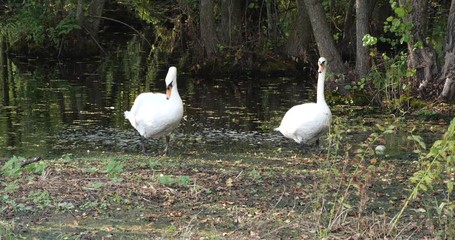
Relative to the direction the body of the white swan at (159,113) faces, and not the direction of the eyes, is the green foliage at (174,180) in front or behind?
in front

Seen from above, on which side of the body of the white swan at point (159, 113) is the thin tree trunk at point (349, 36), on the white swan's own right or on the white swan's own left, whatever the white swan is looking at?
on the white swan's own left

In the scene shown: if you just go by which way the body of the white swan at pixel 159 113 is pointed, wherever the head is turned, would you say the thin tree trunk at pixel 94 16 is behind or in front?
behind

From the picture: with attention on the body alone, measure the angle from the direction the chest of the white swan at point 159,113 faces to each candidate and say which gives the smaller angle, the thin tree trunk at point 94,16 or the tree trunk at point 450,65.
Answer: the tree trunk

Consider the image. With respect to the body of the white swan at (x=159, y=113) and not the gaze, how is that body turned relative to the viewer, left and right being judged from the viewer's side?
facing the viewer and to the right of the viewer

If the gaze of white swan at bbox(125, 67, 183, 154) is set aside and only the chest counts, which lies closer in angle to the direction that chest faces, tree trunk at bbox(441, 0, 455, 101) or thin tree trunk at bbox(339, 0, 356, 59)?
the tree trunk

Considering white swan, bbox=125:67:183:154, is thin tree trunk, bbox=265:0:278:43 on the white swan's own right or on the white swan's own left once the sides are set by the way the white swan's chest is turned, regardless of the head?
on the white swan's own left

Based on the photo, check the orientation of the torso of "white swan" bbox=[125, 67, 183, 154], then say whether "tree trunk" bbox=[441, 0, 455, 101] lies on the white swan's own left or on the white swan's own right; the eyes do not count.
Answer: on the white swan's own left

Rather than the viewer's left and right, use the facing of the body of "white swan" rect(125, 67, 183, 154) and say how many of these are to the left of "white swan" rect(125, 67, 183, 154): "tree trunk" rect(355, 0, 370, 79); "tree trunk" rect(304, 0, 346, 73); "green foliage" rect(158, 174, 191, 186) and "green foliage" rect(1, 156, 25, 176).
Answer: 2

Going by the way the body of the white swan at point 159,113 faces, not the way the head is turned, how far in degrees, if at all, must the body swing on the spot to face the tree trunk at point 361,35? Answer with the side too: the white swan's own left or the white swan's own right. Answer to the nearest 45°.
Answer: approximately 90° to the white swan's own left

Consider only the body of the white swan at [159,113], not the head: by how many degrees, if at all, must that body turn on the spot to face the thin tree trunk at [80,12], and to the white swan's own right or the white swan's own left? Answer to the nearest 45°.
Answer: approximately 135° to the white swan's own left

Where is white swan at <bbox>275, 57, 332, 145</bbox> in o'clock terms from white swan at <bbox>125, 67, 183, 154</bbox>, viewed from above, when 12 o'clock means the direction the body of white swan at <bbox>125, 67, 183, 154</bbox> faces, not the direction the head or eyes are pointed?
white swan at <bbox>275, 57, 332, 145</bbox> is roughly at 11 o'clock from white swan at <bbox>125, 67, 183, 154</bbox>.

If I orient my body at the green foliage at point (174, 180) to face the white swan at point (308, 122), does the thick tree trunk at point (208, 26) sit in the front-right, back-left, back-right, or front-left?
front-left

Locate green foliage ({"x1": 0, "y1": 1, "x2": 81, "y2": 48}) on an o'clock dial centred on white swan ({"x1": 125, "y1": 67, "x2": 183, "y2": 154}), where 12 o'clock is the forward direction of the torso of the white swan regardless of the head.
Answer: The green foliage is roughly at 7 o'clock from the white swan.
